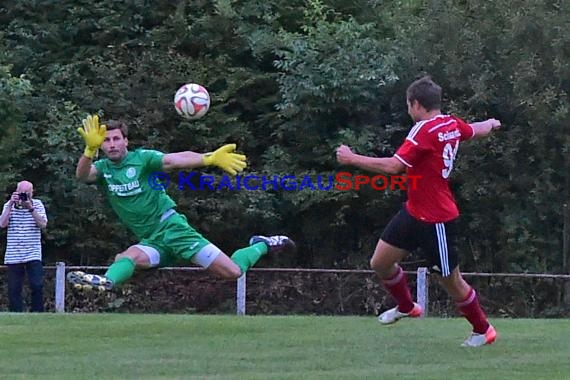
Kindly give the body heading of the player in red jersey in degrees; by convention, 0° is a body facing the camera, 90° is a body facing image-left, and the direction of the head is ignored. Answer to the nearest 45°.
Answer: approximately 135°

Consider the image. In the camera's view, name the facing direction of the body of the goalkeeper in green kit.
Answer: toward the camera

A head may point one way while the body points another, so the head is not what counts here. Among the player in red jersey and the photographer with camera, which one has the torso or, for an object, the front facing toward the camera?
the photographer with camera

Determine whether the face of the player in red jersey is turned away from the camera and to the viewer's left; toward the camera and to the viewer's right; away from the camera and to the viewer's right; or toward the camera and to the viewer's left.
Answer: away from the camera and to the viewer's left

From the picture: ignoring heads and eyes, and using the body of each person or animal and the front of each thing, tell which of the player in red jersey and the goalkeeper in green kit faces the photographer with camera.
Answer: the player in red jersey

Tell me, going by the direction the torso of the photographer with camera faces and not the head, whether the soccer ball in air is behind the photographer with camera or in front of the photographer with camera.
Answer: in front

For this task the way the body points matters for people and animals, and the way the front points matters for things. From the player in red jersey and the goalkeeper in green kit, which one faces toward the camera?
the goalkeeper in green kit

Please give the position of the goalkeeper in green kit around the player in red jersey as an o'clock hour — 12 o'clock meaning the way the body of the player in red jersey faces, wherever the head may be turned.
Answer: The goalkeeper in green kit is roughly at 11 o'clock from the player in red jersey.

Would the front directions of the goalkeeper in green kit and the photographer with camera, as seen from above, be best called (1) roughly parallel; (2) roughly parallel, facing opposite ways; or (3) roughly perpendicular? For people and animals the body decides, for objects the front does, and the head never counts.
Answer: roughly parallel

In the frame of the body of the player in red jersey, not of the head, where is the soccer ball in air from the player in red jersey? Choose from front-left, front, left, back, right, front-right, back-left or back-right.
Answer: front

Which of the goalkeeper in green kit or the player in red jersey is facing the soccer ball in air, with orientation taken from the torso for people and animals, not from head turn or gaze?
the player in red jersey

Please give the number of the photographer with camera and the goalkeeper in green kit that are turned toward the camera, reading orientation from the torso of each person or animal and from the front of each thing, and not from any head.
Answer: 2

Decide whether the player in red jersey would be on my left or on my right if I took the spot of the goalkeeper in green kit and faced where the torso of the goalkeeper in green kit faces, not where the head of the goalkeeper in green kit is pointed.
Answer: on my left

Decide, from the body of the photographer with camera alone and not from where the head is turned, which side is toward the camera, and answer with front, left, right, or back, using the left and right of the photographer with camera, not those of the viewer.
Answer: front
